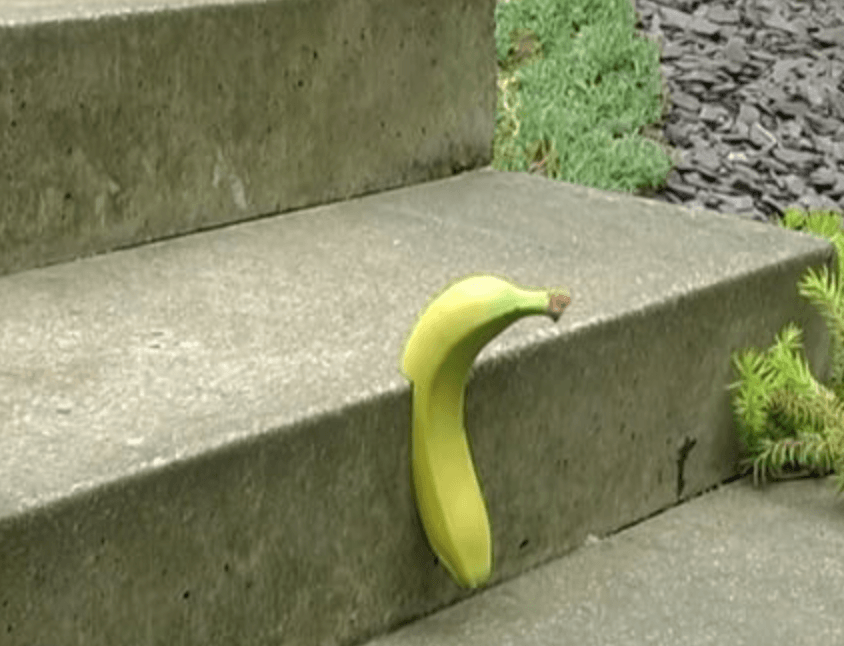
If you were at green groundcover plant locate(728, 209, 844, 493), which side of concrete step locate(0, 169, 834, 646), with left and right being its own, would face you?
left
